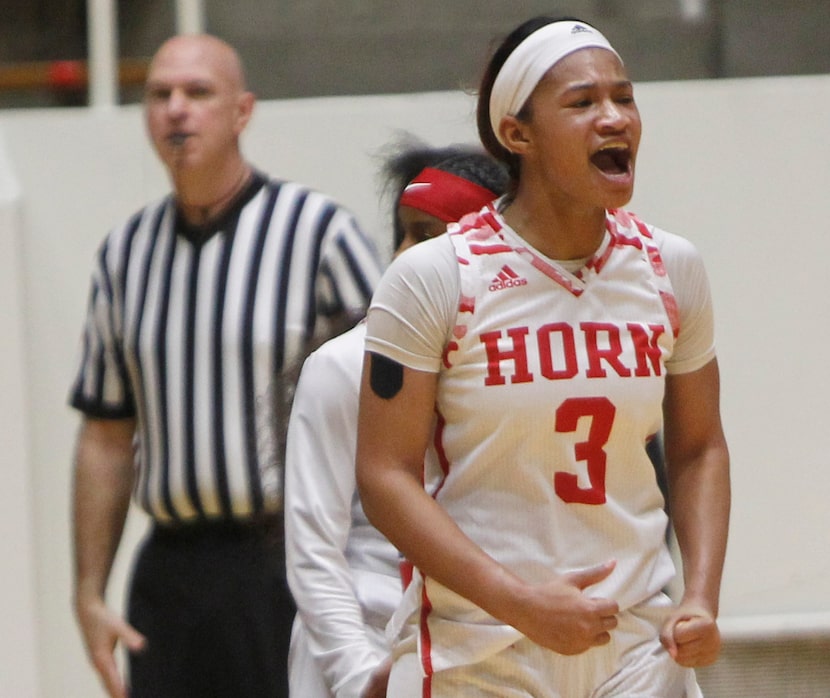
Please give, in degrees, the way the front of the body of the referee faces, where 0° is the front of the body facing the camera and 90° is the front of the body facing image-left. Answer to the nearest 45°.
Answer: approximately 45°

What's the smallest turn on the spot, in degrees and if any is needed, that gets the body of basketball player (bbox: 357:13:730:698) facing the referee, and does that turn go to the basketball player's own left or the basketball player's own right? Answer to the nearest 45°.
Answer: approximately 180°

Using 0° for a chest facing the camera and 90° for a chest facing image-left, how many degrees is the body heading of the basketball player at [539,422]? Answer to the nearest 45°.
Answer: approximately 315°

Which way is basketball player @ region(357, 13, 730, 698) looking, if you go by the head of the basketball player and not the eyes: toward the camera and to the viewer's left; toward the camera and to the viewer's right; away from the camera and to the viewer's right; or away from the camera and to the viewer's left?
toward the camera and to the viewer's right

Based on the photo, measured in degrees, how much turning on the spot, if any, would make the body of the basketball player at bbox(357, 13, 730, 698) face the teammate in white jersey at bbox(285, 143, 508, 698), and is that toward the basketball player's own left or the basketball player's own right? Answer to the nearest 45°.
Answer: approximately 180°

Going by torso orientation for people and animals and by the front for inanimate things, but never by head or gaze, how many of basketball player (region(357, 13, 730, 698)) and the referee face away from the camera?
0

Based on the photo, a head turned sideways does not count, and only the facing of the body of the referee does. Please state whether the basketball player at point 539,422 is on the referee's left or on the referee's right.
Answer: on the referee's left
